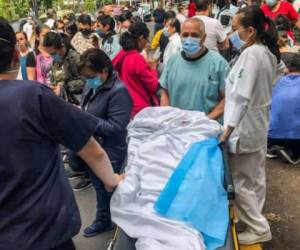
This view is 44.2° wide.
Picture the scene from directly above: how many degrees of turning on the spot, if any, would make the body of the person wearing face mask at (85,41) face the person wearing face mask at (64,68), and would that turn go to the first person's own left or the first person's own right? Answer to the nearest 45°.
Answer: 0° — they already face them

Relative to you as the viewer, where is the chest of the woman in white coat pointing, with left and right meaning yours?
facing to the left of the viewer
